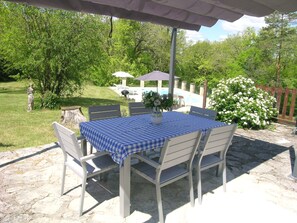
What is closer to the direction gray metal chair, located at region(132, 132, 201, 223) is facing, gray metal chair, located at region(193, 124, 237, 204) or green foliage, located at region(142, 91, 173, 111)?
the green foliage

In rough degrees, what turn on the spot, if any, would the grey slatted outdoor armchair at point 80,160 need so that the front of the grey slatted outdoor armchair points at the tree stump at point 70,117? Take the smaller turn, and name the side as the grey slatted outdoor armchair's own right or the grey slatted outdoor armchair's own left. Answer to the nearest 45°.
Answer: approximately 45° to the grey slatted outdoor armchair's own left

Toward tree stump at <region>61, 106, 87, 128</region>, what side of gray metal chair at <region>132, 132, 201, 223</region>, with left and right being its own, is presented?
front

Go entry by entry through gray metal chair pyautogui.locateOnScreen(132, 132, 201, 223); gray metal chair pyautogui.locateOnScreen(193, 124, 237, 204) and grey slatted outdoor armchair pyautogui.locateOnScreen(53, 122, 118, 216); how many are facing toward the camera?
0

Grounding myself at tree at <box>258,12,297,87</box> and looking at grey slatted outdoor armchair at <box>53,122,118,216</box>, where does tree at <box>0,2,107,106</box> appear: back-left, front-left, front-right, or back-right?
front-right

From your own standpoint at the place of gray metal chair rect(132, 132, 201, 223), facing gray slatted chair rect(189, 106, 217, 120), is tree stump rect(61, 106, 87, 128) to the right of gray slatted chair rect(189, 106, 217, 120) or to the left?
left

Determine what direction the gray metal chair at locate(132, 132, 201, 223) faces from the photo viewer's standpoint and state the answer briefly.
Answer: facing away from the viewer and to the left of the viewer

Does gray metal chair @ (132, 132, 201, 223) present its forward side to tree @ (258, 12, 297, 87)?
no

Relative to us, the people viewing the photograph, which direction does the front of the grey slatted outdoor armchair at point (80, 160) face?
facing away from the viewer and to the right of the viewer

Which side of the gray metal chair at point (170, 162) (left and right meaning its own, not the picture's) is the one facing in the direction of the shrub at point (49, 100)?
front

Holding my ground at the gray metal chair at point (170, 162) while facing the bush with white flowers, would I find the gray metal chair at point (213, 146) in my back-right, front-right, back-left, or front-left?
front-right

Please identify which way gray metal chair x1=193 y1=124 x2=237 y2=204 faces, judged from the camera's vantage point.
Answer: facing away from the viewer and to the left of the viewer

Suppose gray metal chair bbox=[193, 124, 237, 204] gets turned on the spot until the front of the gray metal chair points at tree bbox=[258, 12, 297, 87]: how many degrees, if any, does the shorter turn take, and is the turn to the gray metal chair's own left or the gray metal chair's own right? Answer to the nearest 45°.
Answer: approximately 45° to the gray metal chair's own right

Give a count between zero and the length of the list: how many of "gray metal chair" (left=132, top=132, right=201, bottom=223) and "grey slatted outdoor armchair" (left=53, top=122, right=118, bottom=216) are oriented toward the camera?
0

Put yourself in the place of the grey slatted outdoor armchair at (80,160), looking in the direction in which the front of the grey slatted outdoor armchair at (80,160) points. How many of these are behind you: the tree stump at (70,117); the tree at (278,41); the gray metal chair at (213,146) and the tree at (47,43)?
0

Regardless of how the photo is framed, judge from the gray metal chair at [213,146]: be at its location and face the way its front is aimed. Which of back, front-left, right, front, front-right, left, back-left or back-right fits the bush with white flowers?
front-right

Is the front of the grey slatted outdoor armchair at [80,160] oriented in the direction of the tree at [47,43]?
no

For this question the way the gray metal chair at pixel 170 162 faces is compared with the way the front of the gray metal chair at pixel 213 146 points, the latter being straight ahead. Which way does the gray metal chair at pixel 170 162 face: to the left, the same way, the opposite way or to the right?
the same way

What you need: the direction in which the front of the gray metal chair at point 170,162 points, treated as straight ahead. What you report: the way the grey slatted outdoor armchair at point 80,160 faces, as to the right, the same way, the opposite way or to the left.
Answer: to the right
